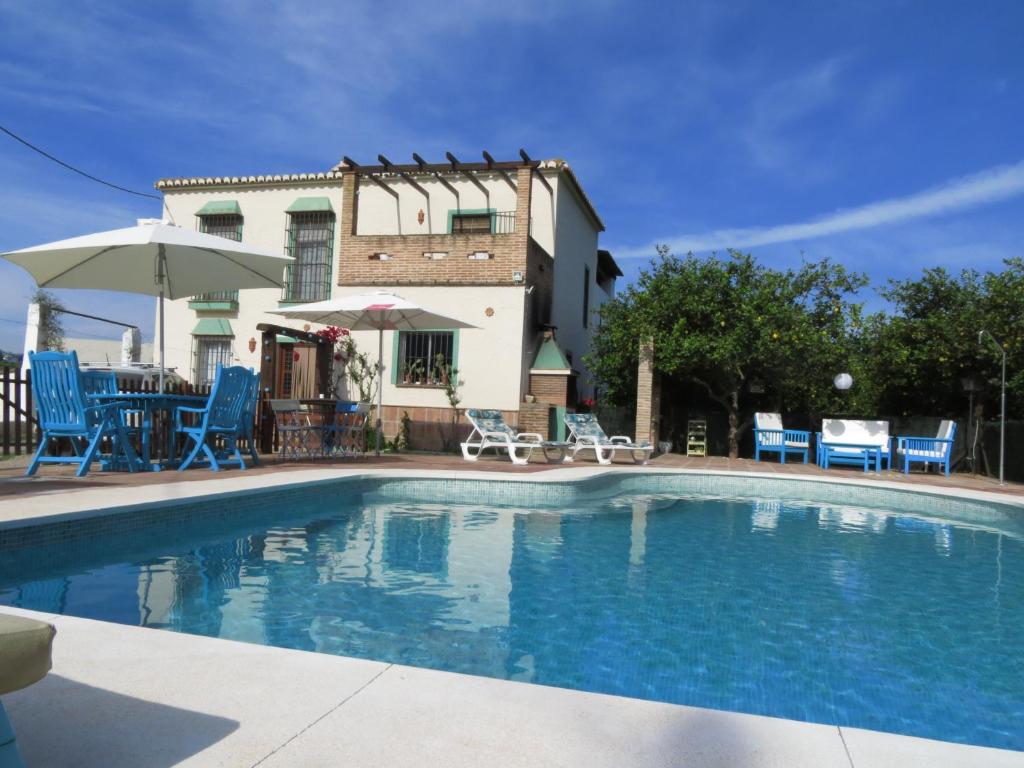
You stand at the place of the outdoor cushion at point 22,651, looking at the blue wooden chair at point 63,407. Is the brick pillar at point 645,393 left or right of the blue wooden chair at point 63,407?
right

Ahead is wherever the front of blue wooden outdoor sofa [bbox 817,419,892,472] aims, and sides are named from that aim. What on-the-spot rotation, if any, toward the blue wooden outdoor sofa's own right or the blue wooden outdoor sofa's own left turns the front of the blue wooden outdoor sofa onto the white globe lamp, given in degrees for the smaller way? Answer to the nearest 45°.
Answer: approximately 180°

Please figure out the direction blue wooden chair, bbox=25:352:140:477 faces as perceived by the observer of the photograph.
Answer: facing away from the viewer and to the right of the viewer

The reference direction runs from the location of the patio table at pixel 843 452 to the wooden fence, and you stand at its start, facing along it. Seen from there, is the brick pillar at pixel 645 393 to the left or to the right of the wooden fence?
right

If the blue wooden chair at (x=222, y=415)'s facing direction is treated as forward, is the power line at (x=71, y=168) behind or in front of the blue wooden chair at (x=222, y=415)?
in front

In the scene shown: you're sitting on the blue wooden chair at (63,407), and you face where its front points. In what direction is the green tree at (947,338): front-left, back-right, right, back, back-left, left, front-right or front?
front-right

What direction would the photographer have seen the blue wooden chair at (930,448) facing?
facing to the left of the viewer

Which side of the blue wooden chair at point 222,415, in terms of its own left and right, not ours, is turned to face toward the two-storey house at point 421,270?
right

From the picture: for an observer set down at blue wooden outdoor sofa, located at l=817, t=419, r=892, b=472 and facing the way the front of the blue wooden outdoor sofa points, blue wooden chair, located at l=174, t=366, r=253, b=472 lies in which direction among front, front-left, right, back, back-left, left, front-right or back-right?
front-right

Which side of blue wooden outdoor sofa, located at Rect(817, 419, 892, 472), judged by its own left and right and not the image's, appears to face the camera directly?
front

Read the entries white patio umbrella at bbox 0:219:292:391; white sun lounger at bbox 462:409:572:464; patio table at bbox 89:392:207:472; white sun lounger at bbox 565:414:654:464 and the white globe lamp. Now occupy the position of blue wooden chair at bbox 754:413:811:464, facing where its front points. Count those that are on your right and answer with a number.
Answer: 4

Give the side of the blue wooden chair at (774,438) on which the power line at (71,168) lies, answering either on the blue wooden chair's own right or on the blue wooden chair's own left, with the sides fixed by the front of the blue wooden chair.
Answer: on the blue wooden chair's own right

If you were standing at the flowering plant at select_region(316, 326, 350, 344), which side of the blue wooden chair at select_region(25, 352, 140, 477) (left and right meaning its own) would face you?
front
